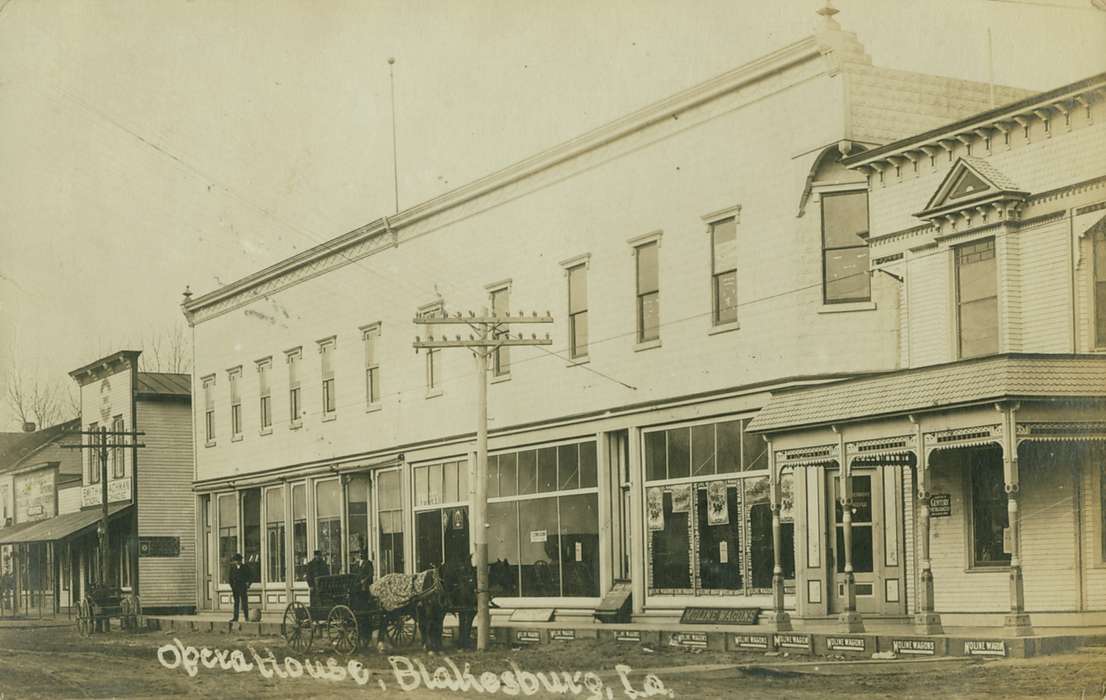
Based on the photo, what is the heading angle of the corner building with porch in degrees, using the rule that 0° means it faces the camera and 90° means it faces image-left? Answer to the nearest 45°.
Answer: approximately 45°

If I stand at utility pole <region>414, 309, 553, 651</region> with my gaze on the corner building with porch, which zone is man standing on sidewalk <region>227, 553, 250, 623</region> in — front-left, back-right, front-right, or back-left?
back-left

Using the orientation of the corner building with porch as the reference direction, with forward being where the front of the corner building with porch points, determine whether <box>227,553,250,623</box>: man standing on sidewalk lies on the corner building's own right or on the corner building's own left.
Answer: on the corner building's own right

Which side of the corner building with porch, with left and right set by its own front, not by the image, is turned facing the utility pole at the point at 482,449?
right

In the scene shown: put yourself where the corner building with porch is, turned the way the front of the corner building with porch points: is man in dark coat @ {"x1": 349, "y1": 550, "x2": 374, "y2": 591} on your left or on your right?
on your right
